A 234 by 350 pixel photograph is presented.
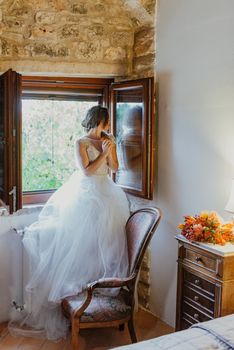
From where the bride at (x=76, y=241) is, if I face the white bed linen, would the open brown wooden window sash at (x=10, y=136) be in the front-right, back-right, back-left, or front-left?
back-right

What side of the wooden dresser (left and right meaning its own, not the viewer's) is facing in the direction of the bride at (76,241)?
right

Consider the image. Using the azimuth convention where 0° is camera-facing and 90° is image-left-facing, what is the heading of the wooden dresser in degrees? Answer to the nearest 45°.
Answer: approximately 45°

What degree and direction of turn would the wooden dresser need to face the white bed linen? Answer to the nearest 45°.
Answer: approximately 45° to its left

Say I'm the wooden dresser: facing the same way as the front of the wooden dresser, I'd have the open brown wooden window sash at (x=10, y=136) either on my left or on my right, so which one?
on my right
